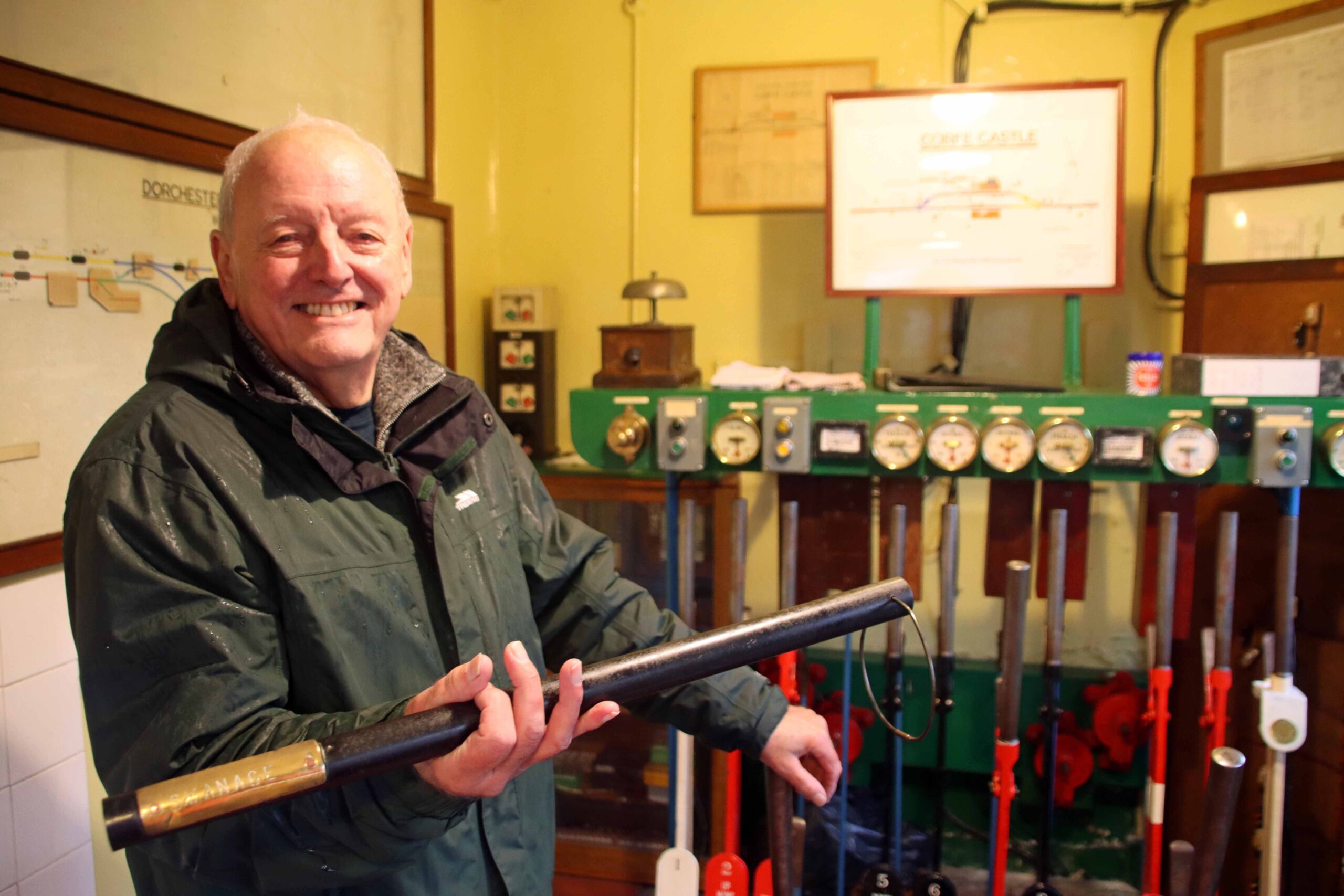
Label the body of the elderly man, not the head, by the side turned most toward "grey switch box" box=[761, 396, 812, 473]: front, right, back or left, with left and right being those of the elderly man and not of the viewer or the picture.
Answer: left

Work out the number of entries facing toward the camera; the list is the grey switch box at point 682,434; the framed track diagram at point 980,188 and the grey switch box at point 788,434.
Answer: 3

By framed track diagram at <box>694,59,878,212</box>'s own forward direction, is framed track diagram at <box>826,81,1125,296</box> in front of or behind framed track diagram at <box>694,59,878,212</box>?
in front

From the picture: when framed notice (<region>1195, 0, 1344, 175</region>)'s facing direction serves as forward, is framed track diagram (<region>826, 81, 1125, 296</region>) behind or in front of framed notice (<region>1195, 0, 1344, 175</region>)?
in front

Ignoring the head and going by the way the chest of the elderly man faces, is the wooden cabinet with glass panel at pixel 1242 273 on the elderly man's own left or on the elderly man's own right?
on the elderly man's own left

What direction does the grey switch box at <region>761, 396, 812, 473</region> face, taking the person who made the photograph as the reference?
facing the viewer

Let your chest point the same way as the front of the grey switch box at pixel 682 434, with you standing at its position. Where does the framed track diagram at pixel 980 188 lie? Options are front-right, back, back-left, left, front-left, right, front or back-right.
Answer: left

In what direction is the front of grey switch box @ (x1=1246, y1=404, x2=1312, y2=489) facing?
toward the camera

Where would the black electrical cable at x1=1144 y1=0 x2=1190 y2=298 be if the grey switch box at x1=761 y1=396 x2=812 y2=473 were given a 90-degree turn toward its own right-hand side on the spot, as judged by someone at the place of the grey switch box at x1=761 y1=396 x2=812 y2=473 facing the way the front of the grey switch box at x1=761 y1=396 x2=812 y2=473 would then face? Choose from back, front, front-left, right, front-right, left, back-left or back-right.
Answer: back-right

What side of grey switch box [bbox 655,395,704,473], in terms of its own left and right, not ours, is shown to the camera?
front

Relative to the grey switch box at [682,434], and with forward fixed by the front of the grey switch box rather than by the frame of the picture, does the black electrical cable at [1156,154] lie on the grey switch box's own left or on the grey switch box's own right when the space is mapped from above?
on the grey switch box's own left

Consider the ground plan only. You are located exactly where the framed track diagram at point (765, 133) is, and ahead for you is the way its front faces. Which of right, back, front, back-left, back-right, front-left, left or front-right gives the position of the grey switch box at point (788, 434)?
front

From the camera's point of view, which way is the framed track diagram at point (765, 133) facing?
toward the camera
